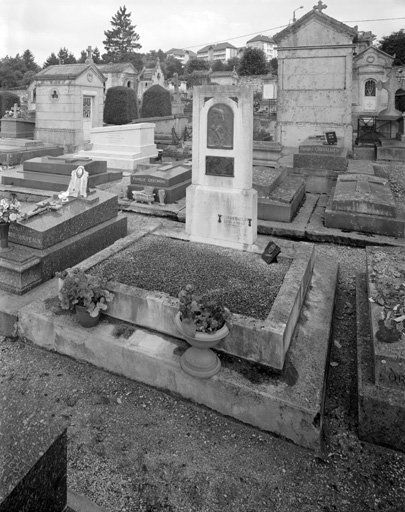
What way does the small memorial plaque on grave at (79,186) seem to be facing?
toward the camera

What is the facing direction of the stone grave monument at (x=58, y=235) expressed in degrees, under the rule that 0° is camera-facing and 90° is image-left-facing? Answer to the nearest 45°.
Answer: approximately 45°

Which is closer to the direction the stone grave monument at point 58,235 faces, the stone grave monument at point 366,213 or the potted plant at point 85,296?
the potted plant

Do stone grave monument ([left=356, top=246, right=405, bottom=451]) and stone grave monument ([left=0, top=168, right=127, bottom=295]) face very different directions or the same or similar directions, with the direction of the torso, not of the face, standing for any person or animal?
same or similar directions

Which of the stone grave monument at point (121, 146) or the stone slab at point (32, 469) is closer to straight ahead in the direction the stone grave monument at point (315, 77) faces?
the stone slab

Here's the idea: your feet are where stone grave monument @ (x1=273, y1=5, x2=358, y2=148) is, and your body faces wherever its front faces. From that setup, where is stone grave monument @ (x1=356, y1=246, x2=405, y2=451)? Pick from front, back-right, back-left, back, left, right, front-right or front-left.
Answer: front

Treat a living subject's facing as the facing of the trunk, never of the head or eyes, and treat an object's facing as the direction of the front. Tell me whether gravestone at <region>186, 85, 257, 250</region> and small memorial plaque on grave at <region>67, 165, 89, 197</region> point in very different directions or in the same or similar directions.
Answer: same or similar directions

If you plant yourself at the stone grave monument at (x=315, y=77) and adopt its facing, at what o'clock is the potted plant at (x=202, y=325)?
The potted plant is roughly at 12 o'clock from the stone grave monument.

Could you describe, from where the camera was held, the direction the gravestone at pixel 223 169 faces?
facing the viewer

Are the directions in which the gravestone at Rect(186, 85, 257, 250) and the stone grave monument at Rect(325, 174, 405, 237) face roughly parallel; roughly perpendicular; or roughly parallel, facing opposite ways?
roughly parallel

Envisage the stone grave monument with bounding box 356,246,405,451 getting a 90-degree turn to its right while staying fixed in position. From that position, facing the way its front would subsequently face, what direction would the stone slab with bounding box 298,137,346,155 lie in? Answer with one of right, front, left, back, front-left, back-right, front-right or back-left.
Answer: right

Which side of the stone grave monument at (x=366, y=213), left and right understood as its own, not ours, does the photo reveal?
front

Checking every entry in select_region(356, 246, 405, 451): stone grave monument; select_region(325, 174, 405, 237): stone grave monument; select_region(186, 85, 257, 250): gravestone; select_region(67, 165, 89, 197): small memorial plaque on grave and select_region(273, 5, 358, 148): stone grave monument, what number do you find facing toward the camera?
5
